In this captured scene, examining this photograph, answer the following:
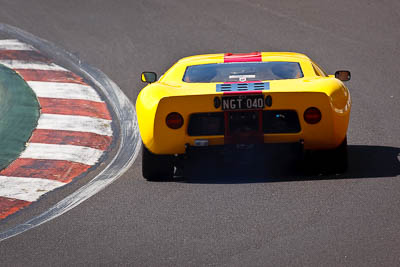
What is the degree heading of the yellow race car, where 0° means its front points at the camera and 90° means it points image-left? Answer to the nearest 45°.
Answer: approximately 180°
